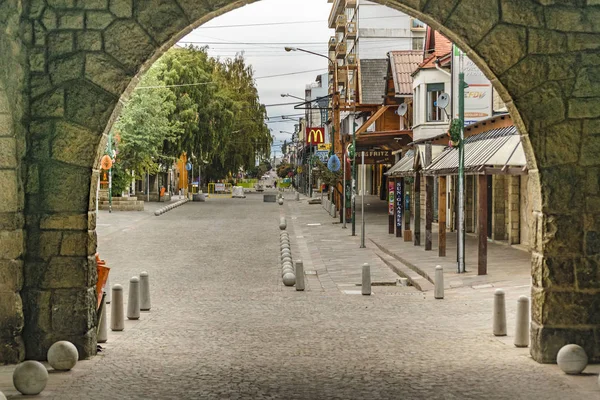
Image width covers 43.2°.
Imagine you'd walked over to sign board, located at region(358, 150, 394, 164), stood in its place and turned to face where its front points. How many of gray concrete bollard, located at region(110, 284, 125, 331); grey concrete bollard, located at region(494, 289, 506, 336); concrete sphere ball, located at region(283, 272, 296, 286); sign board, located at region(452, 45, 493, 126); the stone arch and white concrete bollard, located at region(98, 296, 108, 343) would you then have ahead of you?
6

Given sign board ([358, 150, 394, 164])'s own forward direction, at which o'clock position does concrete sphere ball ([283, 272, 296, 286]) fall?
The concrete sphere ball is roughly at 12 o'clock from the sign board.

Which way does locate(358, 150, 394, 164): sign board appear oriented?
toward the camera

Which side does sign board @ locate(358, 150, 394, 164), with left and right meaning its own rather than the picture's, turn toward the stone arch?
front

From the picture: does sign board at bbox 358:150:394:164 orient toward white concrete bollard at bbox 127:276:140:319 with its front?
yes

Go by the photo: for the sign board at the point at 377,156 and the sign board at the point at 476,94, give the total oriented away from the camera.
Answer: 0

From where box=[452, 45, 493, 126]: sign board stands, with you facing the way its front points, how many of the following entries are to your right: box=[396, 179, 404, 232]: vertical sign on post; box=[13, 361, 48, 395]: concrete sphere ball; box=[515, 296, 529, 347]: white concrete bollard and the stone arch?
1

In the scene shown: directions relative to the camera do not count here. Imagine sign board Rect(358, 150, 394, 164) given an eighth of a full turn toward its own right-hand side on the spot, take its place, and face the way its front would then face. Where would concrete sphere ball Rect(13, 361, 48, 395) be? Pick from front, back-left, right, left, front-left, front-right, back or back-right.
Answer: front-left

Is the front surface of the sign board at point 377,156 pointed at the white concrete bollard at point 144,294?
yes

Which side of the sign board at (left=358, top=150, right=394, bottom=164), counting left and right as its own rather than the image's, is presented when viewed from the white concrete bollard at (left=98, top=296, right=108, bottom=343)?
front

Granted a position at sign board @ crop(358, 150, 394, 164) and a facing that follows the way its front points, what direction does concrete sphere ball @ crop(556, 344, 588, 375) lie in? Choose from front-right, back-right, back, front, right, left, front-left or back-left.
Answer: front

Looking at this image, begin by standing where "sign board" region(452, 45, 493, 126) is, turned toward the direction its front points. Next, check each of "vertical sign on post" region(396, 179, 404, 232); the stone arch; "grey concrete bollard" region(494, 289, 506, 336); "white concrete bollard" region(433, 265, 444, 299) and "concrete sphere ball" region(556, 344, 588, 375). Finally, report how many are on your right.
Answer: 1

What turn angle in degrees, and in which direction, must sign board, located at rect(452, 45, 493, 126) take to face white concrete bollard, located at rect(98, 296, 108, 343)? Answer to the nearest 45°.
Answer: approximately 45° to its right

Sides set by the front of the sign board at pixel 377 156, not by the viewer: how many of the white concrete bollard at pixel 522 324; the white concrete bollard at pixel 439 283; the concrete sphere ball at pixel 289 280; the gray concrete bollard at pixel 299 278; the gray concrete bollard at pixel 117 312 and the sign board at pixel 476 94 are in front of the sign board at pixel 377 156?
6
